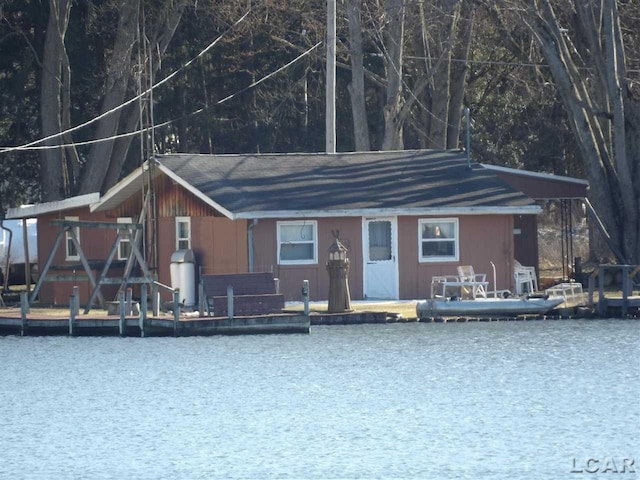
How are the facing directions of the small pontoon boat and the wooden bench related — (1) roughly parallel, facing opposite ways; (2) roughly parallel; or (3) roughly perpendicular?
roughly perpendicular

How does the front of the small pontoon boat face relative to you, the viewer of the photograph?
facing to the right of the viewer

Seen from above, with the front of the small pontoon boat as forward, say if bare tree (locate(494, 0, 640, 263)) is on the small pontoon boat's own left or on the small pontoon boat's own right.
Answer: on the small pontoon boat's own left

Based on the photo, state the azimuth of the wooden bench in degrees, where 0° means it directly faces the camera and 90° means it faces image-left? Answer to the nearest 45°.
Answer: approximately 0°

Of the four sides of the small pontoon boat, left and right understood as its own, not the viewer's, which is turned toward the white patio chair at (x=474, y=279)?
left

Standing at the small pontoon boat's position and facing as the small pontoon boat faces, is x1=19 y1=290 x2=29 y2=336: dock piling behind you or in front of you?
behind

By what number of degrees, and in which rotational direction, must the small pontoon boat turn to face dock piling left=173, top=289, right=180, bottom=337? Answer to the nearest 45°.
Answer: approximately 180°

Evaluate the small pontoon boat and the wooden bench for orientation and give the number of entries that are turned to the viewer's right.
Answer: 1

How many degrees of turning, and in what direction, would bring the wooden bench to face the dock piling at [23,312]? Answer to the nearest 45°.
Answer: approximately 90° to its right

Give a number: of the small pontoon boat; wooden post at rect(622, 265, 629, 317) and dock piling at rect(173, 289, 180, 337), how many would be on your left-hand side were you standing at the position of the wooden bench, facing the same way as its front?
2
